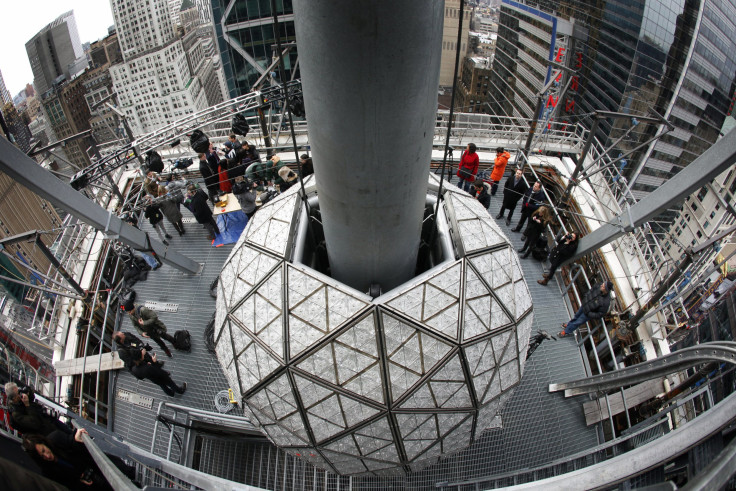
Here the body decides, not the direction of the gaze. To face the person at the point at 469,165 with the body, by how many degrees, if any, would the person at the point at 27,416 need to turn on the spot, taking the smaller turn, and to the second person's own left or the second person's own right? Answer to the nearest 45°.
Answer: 0° — they already face them

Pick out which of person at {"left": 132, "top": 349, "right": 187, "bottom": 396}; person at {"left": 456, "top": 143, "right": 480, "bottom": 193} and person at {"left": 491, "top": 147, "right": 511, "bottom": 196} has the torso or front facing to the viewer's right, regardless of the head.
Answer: person at {"left": 132, "top": 349, "right": 187, "bottom": 396}

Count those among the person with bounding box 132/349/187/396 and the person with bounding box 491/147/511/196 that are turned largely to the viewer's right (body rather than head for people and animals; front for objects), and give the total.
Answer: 1

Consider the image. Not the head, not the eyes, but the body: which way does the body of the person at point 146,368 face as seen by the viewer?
to the viewer's right

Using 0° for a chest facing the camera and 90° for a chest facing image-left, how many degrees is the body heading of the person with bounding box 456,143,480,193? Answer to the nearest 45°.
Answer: approximately 45°

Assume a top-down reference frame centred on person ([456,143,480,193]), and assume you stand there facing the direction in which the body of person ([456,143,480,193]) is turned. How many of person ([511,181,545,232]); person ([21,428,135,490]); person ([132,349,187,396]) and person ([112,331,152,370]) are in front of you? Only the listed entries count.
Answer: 3

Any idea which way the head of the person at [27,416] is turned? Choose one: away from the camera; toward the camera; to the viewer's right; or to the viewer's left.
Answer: to the viewer's right

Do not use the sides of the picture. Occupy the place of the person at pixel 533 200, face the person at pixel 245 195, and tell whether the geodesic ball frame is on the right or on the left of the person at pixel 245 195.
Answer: left

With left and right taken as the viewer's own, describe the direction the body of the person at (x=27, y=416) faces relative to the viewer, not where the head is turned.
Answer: facing to the right of the viewer
